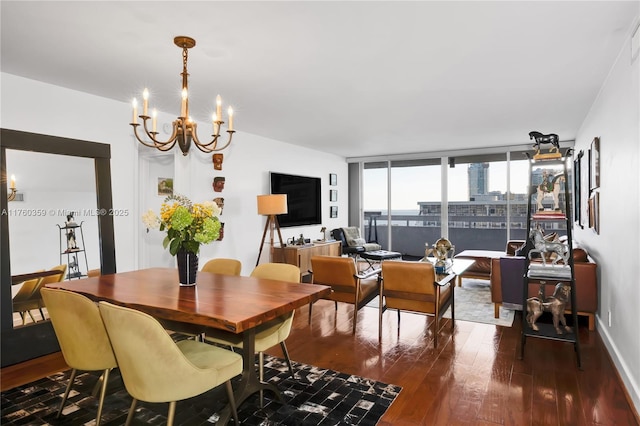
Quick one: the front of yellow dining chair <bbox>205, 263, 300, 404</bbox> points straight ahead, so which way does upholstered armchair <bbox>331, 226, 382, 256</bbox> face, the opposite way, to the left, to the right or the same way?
to the left

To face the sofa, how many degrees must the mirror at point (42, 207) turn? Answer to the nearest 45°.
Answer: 0° — it already faces it

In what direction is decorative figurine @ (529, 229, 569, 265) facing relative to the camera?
to the viewer's left

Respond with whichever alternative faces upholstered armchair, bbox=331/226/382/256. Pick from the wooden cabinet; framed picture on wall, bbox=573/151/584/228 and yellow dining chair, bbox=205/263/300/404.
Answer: the framed picture on wall

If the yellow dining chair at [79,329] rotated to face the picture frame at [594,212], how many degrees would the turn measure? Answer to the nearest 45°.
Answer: approximately 45° to its right

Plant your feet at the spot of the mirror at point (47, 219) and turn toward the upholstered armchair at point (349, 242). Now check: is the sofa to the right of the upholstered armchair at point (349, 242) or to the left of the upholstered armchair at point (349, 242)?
right

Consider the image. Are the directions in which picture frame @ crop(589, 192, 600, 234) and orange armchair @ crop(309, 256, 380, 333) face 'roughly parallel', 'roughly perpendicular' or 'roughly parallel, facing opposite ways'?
roughly perpendicular

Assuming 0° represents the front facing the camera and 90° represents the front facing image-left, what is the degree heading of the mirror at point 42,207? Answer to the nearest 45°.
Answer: approximately 315°

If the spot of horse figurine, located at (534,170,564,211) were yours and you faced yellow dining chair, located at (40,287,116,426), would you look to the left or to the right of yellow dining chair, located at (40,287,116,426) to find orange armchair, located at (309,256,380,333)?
right

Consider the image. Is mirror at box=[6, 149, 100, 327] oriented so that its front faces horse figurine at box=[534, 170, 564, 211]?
yes

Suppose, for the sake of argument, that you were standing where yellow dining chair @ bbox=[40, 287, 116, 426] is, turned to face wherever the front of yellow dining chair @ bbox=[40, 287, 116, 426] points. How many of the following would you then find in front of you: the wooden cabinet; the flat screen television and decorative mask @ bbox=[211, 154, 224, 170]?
3
